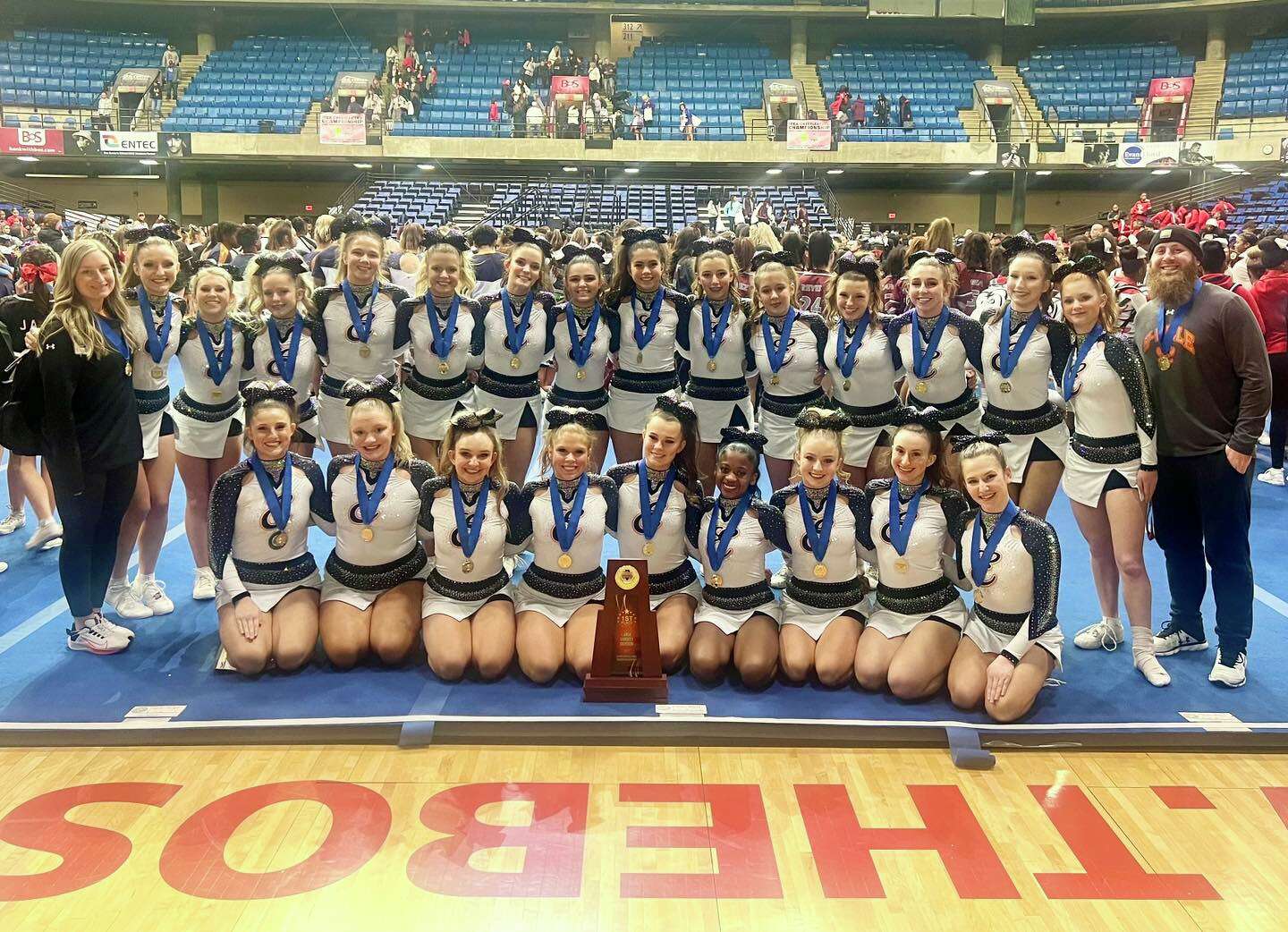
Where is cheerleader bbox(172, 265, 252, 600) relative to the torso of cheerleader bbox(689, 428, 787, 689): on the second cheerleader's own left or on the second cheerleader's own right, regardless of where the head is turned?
on the second cheerleader's own right

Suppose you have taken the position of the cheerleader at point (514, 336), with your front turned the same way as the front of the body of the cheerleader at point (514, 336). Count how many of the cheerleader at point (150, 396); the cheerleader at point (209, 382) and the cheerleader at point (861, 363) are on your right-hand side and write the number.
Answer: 2

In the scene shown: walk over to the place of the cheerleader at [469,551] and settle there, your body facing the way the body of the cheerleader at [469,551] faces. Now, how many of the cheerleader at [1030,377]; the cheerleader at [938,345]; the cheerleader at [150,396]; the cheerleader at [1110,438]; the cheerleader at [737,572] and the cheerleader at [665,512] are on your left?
5

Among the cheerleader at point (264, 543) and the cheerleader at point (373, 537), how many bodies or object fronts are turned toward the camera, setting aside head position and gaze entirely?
2

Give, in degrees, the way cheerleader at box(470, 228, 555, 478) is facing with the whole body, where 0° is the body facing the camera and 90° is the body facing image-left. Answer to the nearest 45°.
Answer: approximately 0°
